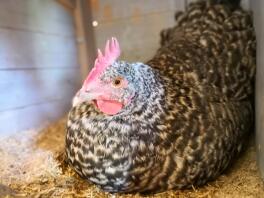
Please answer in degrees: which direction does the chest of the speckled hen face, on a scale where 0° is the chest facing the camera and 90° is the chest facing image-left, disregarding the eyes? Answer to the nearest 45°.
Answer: approximately 45°
